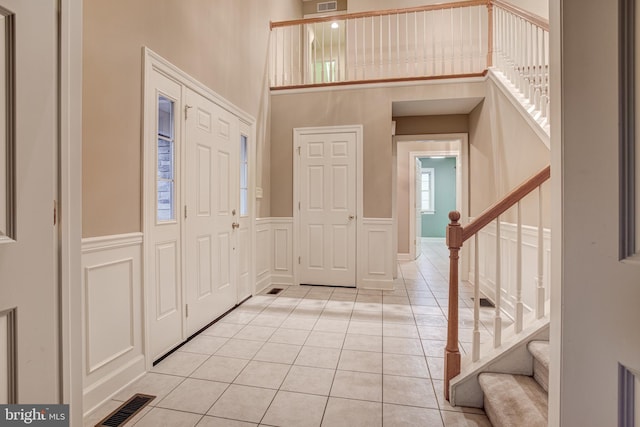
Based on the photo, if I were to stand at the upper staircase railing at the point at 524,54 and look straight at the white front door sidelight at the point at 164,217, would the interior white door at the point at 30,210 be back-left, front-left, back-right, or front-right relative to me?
front-left

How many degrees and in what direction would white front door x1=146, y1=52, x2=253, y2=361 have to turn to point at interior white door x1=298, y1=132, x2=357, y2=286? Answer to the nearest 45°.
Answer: approximately 90° to its left

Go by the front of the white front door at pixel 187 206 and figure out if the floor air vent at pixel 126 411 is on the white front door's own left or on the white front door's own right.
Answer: on the white front door's own right

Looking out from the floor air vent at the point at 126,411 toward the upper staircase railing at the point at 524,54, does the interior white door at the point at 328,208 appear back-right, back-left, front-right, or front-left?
front-left

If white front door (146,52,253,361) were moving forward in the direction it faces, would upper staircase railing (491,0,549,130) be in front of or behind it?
in front

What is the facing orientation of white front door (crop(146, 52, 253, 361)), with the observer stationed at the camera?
facing the viewer and to the right of the viewer
